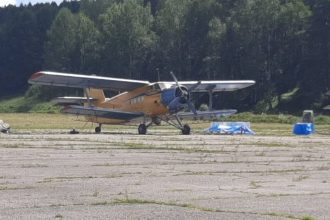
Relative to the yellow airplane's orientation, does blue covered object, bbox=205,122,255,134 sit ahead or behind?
ahead

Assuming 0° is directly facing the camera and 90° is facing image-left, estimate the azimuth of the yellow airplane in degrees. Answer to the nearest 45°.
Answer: approximately 315°

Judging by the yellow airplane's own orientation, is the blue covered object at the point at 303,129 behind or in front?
in front
